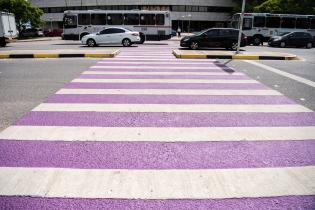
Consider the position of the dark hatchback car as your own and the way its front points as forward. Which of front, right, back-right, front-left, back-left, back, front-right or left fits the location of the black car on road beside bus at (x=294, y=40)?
back-right

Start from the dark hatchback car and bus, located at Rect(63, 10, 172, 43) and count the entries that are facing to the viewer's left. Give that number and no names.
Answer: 2

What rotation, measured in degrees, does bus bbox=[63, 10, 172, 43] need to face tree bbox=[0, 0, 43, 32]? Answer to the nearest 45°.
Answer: approximately 45° to its right

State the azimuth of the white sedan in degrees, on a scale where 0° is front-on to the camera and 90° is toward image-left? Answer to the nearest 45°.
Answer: approximately 90°

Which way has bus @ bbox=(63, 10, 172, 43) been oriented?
to the viewer's left

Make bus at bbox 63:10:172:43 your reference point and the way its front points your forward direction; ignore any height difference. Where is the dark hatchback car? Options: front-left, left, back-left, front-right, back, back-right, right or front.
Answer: back-left
